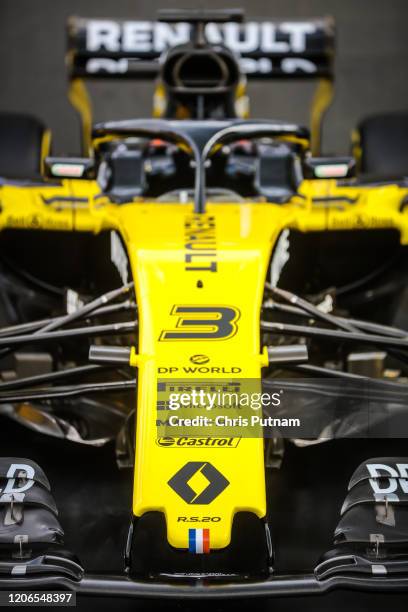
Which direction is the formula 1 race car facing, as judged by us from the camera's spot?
facing the viewer
